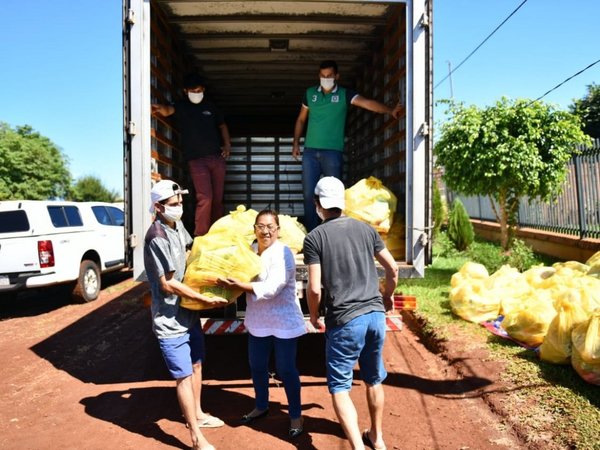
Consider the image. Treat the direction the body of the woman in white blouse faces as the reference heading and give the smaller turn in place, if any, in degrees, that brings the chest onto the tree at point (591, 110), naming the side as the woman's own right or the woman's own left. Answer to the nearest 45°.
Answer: approximately 180°

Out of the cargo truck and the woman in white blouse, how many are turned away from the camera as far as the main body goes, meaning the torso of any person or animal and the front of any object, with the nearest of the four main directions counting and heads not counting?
1

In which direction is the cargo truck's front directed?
away from the camera

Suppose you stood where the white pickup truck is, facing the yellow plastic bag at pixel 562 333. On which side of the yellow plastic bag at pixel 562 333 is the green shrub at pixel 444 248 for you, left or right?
left

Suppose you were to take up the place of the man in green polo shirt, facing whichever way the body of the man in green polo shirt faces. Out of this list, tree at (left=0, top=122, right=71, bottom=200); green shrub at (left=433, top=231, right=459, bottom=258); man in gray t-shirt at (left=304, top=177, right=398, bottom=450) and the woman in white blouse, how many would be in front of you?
2

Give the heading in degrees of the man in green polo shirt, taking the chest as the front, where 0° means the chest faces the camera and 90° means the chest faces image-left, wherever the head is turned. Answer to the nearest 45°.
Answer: approximately 0°

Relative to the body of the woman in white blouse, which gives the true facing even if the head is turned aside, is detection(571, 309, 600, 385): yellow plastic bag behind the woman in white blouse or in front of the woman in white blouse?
behind

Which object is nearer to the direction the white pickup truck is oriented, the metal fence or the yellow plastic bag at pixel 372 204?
the metal fence
